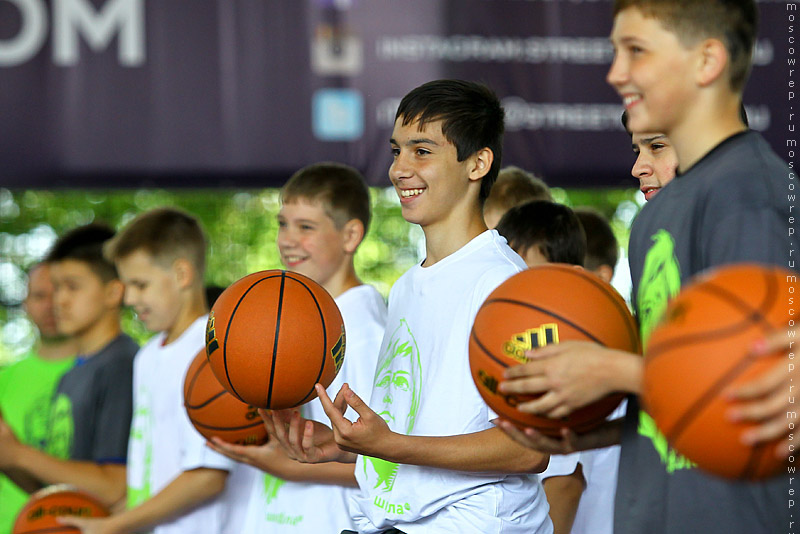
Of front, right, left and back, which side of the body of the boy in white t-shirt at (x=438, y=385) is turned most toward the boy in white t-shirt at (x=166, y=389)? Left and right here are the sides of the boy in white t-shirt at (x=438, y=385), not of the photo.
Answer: right

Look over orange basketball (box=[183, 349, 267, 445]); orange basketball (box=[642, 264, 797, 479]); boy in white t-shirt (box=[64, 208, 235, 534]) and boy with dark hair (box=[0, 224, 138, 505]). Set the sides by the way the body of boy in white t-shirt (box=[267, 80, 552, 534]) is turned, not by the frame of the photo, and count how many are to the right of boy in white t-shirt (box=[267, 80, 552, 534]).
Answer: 3

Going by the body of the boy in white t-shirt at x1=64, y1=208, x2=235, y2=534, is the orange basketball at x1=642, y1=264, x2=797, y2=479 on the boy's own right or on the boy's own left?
on the boy's own left

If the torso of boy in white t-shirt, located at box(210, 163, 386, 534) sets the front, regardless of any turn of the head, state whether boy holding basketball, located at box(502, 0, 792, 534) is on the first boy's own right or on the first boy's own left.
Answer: on the first boy's own left

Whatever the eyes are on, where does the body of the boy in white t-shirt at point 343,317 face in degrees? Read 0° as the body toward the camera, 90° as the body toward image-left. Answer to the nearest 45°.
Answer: approximately 45°

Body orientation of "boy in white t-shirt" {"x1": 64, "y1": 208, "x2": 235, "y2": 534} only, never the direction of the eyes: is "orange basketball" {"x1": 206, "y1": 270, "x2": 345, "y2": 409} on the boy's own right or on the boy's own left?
on the boy's own left

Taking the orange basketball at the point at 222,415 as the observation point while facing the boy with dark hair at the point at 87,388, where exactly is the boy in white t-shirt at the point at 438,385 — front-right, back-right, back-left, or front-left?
back-right

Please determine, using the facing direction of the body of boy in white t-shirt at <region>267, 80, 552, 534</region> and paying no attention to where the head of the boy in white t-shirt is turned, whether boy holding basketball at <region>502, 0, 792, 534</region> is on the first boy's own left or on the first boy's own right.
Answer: on the first boy's own left

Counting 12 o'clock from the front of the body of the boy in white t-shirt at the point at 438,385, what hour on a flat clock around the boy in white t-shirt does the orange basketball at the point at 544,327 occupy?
The orange basketball is roughly at 10 o'clock from the boy in white t-shirt.
